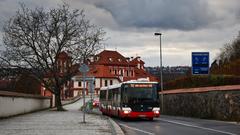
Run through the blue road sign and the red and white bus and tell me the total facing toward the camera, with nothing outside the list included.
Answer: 2

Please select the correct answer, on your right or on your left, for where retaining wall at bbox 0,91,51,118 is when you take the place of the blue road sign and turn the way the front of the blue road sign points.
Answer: on your right

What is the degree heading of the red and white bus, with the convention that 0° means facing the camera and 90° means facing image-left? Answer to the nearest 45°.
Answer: approximately 0°

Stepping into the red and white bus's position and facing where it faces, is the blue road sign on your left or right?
on your left

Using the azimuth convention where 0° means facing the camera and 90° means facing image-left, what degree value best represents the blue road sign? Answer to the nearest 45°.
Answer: approximately 0°
